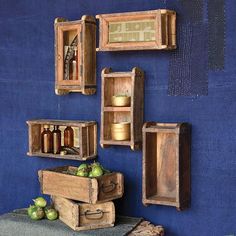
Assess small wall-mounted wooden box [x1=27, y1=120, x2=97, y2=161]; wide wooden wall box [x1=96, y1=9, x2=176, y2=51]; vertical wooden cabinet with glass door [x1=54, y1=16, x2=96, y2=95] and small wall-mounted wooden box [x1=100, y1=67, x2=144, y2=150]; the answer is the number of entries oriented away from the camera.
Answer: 0

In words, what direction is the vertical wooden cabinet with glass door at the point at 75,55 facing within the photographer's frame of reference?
facing the viewer and to the left of the viewer

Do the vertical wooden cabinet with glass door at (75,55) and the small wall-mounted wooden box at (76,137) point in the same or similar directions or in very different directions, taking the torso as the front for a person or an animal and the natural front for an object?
same or similar directions

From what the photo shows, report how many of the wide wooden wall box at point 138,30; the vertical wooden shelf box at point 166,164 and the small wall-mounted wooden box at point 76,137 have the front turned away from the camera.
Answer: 0

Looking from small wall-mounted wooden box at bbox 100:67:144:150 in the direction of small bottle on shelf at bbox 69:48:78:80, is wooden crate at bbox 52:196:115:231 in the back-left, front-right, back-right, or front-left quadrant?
front-left

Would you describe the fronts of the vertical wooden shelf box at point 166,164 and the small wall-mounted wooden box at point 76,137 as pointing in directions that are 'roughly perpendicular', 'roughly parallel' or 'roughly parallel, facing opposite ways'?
roughly parallel

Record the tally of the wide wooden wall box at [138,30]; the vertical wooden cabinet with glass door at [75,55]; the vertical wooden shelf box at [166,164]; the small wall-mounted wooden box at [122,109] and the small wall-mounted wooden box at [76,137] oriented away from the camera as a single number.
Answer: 0

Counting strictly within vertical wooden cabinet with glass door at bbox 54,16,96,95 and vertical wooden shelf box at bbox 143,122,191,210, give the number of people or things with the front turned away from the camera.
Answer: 0

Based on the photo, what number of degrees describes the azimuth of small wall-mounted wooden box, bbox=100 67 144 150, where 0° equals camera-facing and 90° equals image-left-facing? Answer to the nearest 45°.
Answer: approximately 45°

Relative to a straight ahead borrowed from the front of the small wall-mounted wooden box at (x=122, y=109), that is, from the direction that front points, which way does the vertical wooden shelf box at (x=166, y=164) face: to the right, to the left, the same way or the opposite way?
the same way

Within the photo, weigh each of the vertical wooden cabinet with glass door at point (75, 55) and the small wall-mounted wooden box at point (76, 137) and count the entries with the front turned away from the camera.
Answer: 0

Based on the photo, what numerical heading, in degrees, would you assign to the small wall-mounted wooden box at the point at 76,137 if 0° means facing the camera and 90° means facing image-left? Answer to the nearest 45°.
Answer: approximately 45°

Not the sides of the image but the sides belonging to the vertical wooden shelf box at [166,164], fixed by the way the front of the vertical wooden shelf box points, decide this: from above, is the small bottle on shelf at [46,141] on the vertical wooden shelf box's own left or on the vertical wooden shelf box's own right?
on the vertical wooden shelf box's own right
